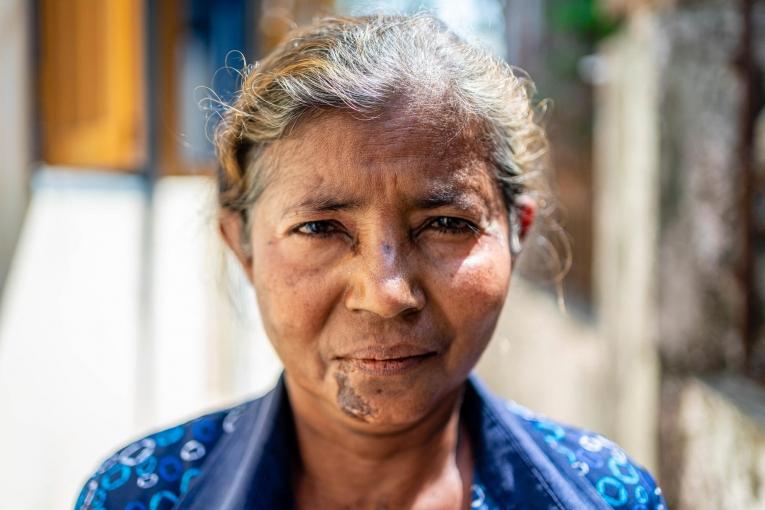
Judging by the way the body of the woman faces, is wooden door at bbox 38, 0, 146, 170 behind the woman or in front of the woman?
behind

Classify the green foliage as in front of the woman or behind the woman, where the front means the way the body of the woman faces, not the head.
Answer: behind

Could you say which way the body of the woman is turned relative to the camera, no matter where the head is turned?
toward the camera

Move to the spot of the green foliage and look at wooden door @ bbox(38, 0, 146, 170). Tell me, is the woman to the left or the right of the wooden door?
left
